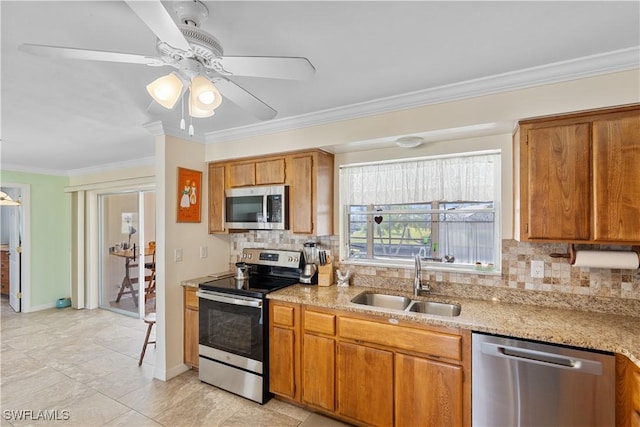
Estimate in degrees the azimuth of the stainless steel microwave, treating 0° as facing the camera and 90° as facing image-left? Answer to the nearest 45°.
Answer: approximately 45°

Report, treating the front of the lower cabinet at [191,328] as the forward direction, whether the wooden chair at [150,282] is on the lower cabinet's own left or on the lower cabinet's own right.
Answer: on the lower cabinet's own right

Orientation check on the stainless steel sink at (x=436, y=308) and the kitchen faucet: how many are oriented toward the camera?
2

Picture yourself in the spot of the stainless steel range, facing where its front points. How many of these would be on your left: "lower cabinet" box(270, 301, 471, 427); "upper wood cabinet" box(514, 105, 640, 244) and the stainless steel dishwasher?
3

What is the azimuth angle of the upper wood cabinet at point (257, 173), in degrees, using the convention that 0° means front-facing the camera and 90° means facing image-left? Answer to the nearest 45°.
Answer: approximately 45°

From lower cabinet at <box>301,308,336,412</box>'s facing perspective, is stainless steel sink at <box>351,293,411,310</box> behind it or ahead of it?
behind

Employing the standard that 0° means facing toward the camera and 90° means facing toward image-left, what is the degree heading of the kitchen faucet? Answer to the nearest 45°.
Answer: approximately 0°

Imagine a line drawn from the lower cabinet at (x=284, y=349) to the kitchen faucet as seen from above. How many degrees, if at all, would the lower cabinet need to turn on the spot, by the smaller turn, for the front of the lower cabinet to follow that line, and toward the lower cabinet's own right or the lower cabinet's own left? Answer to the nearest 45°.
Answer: approximately 135° to the lower cabinet's own left
